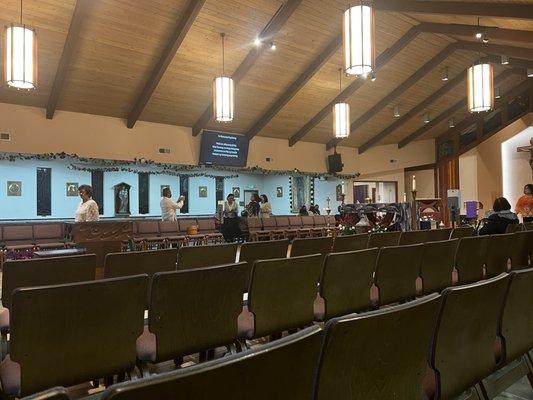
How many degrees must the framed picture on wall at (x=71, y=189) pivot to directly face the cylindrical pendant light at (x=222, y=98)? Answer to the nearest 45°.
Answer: approximately 45° to its left

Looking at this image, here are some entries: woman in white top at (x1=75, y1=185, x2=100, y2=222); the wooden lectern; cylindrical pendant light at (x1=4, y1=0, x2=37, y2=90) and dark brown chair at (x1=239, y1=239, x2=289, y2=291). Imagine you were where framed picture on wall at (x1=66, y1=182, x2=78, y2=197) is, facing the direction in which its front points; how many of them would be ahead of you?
4

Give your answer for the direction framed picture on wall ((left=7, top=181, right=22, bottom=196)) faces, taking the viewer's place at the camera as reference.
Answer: facing the viewer

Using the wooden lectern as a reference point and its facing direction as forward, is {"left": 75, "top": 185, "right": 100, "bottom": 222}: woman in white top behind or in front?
behind

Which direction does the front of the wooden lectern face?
toward the camera

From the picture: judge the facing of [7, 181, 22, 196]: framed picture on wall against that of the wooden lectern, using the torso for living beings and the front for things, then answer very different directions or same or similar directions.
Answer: same or similar directions

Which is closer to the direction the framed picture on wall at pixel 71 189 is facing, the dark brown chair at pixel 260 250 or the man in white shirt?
the dark brown chair

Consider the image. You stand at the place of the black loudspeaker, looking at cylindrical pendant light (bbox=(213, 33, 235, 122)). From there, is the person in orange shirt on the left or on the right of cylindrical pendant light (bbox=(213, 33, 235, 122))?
left

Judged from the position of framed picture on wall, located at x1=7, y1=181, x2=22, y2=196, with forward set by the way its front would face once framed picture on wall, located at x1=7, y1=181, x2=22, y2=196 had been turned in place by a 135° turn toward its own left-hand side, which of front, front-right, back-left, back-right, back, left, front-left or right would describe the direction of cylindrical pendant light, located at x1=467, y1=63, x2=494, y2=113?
right

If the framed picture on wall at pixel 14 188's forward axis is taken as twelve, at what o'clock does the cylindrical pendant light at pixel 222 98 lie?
The cylindrical pendant light is roughly at 11 o'clock from the framed picture on wall.

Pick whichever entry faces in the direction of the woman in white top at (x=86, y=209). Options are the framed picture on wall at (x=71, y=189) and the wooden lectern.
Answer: the framed picture on wall

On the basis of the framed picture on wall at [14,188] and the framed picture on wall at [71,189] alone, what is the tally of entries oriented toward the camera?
2

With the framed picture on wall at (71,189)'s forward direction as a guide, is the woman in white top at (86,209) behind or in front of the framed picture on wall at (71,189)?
in front

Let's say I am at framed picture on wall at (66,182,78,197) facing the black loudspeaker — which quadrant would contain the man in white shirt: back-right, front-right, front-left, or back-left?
front-right
